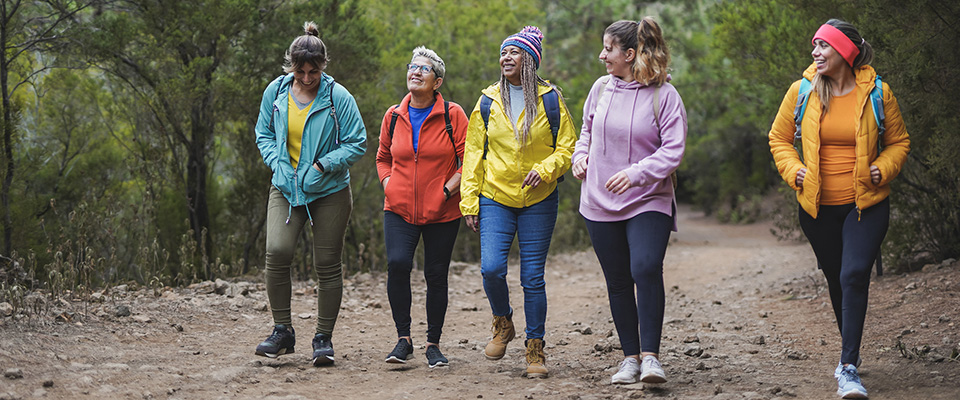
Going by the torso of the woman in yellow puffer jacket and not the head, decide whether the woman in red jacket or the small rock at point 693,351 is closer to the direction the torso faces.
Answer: the woman in red jacket

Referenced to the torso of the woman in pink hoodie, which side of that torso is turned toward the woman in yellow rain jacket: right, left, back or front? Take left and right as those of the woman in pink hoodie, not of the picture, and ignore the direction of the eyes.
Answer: right

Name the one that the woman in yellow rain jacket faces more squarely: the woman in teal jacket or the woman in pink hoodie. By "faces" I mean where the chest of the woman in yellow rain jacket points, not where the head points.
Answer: the woman in pink hoodie

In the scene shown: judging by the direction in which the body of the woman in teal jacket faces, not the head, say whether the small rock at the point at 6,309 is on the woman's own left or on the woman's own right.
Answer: on the woman's own right

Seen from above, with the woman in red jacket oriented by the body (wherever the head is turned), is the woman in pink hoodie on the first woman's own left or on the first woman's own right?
on the first woman's own left

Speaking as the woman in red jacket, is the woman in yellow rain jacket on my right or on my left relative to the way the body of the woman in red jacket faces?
on my left

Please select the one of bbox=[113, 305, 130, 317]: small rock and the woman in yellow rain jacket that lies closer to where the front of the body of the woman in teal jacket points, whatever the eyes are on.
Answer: the woman in yellow rain jacket

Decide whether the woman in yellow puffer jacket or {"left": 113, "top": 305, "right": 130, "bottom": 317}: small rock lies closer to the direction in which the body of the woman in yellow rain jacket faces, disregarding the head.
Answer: the woman in yellow puffer jacket

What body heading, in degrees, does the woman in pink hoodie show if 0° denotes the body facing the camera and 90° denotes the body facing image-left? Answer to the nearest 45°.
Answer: approximately 45°

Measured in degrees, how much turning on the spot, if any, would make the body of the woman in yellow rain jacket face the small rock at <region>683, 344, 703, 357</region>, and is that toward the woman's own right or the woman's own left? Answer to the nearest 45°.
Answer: approximately 135° to the woman's own left
